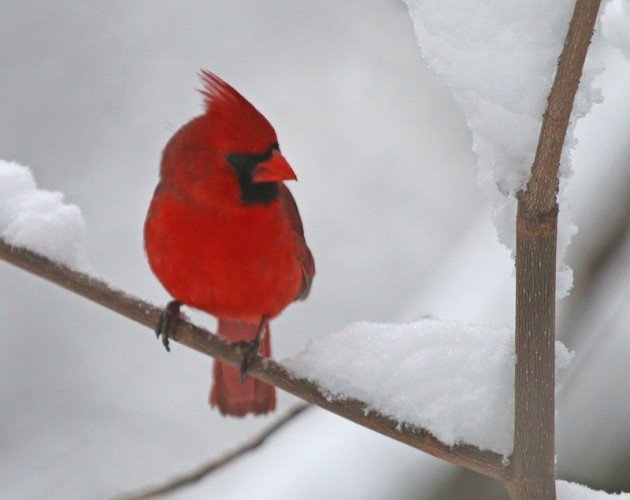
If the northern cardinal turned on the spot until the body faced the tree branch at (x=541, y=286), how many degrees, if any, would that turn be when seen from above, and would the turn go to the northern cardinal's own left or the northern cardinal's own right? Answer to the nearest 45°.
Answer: approximately 45° to the northern cardinal's own left

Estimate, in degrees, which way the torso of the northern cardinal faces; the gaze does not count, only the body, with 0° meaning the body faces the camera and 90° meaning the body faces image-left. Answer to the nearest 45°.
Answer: approximately 0°
